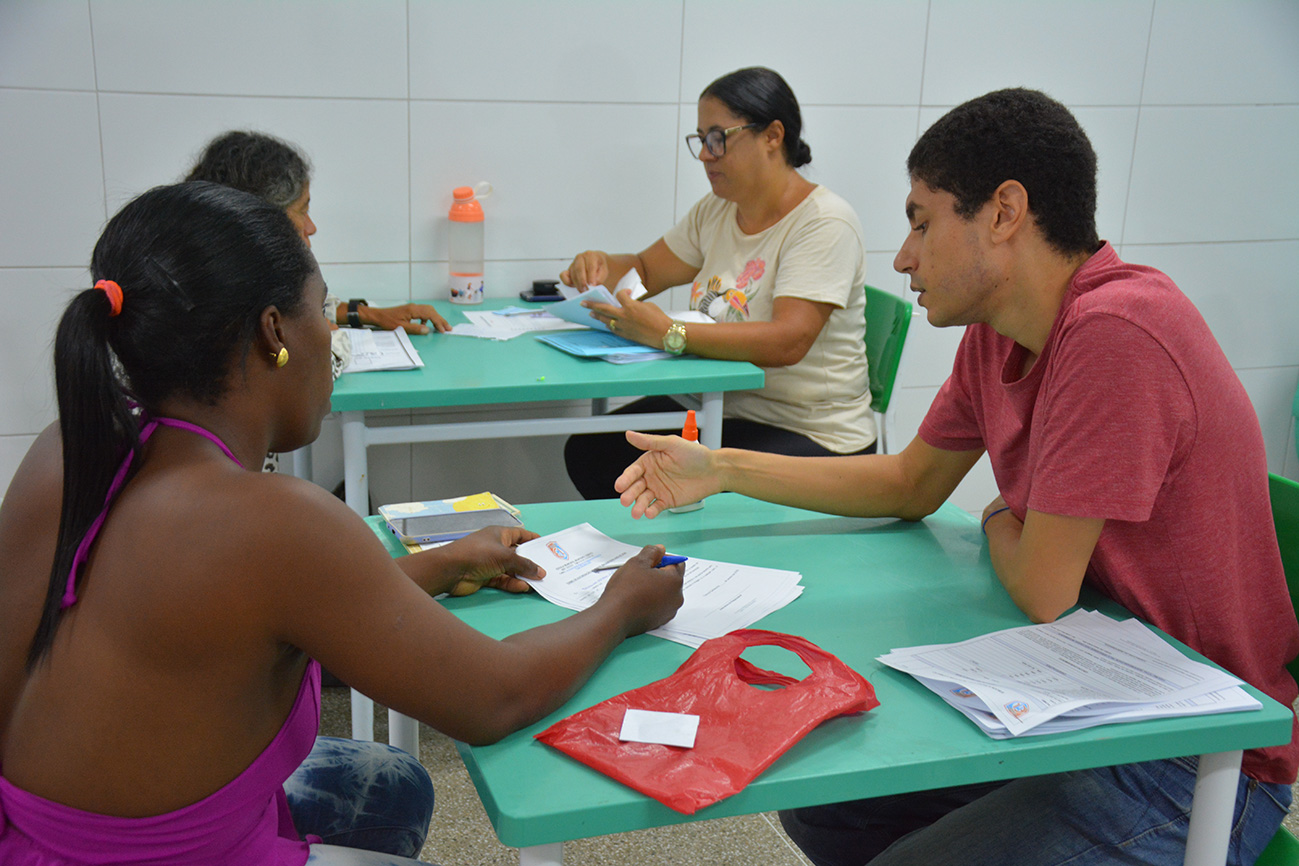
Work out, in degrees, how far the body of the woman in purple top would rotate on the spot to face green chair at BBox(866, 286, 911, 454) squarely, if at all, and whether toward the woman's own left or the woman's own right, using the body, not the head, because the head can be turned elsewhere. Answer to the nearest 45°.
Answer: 0° — they already face it

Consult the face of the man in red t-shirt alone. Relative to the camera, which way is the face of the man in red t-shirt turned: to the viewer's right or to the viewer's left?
to the viewer's left

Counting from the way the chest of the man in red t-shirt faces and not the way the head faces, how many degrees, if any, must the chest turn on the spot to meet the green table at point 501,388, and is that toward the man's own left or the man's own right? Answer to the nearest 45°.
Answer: approximately 45° to the man's own right

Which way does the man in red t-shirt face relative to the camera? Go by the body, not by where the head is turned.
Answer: to the viewer's left

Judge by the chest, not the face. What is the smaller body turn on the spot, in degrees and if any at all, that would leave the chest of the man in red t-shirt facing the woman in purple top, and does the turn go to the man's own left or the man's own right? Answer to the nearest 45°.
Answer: approximately 45° to the man's own left

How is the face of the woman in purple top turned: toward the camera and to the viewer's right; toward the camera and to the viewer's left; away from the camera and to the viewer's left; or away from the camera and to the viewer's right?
away from the camera and to the viewer's right

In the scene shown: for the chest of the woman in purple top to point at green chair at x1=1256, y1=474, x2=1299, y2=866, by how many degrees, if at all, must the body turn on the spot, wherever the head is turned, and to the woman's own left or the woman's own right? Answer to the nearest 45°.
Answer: approximately 45° to the woman's own right

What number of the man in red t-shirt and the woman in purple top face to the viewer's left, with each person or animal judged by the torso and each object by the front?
1

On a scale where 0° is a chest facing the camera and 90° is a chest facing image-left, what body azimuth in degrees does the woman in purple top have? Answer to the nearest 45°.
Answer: approximately 225°
